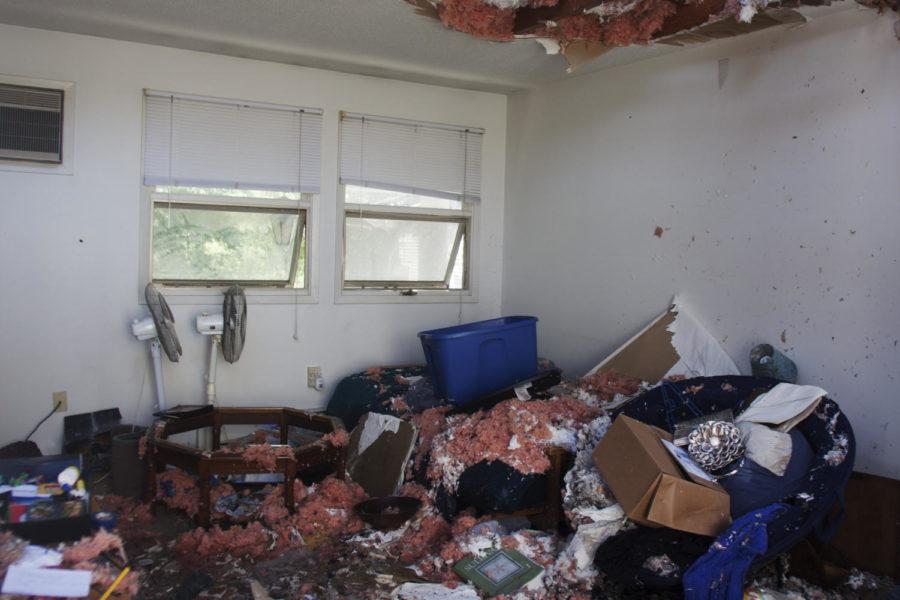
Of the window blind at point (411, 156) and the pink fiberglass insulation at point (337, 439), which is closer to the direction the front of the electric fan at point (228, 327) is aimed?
the window blind

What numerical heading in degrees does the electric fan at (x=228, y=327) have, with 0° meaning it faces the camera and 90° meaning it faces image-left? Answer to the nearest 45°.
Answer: approximately 270°

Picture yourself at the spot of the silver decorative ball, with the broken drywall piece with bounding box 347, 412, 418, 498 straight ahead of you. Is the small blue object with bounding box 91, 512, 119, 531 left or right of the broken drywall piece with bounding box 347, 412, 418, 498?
left

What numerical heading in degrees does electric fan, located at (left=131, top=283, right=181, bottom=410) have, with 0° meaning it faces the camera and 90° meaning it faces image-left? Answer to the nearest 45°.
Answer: approximately 270°

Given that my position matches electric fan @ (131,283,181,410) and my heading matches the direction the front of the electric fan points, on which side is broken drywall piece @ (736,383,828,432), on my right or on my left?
on my right

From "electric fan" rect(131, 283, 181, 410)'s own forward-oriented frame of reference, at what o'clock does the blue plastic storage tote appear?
The blue plastic storage tote is roughly at 1 o'clock from the electric fan.

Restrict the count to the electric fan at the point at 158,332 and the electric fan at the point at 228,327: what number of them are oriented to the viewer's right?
2

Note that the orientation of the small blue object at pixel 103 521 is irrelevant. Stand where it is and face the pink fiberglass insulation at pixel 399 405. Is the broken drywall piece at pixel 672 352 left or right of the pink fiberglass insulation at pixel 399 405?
right

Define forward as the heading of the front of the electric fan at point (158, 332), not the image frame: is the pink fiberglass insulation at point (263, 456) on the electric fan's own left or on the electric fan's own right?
on the electric fan's own right

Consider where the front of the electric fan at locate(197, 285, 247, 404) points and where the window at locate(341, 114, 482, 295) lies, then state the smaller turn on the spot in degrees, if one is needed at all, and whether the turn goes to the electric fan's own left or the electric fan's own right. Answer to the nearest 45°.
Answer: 0° — it already faces it

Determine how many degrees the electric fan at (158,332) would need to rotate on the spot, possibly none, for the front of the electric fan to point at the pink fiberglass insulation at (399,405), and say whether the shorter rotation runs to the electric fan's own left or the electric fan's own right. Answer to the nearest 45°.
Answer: approximately 45° to the electric fan's own right

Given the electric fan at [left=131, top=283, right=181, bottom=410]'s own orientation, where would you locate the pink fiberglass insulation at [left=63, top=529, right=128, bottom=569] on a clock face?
The pink fiberglass insulation is roughly at 3 o'clock from the electric fan.

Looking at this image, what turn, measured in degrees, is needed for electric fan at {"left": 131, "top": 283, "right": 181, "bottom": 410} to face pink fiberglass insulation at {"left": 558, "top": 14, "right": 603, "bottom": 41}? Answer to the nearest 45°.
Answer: approximately 45° to its right

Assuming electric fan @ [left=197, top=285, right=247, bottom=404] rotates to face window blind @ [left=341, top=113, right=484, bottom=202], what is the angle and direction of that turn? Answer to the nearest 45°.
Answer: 0° — it already faces it
